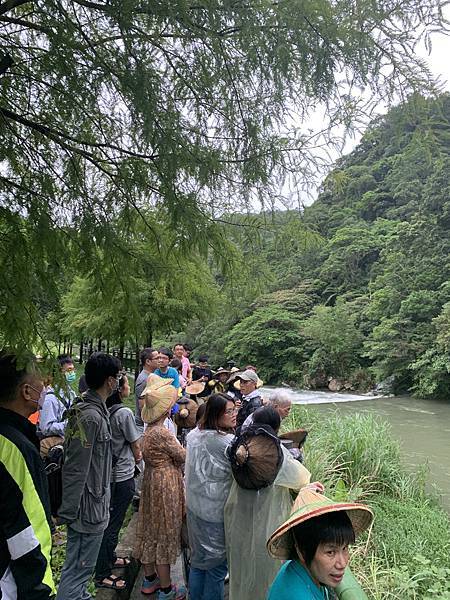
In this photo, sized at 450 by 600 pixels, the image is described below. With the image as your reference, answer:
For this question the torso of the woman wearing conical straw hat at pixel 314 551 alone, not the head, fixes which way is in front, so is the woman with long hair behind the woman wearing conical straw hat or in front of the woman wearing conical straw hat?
behind

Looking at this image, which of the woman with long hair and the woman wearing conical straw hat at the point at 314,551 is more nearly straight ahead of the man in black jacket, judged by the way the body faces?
the woman with long hair

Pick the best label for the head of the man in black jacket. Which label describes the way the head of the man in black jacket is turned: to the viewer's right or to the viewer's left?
to the viewer's right

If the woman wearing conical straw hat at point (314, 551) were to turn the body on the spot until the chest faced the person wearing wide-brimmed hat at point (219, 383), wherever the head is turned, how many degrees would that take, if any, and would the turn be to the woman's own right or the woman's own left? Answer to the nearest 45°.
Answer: approximately 135° to the woman's own left

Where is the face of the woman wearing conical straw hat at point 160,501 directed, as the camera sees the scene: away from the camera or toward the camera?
away from the camera

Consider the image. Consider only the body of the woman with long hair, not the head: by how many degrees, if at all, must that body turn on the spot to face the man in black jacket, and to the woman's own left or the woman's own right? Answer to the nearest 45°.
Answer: approximately 180°

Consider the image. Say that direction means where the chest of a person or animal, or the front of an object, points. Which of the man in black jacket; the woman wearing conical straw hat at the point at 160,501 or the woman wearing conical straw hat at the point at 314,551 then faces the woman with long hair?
the man in black jacket

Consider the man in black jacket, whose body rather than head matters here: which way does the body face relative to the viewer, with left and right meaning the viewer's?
facing away from the viewer and to the right of the viewer

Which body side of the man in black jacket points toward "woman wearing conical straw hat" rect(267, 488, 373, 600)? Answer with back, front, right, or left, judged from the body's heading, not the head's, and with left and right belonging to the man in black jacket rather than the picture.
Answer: right

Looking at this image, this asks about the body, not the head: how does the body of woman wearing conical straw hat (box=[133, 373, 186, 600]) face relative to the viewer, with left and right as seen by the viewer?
facing away from the viewer and to the right of the viewer

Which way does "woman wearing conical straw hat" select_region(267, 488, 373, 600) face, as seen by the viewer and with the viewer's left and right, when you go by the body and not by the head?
facing the viewer and to the right of the viewer

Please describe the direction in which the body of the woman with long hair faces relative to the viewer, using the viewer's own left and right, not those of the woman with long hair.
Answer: facing away from the viewer and to the right of the viewer

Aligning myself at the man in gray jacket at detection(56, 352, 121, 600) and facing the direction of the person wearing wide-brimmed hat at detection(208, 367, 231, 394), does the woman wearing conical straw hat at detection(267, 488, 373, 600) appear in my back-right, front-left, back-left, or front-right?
back-right

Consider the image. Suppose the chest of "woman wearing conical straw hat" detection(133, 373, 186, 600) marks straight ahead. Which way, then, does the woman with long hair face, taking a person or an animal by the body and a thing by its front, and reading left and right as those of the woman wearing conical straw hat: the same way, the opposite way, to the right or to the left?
the same way
